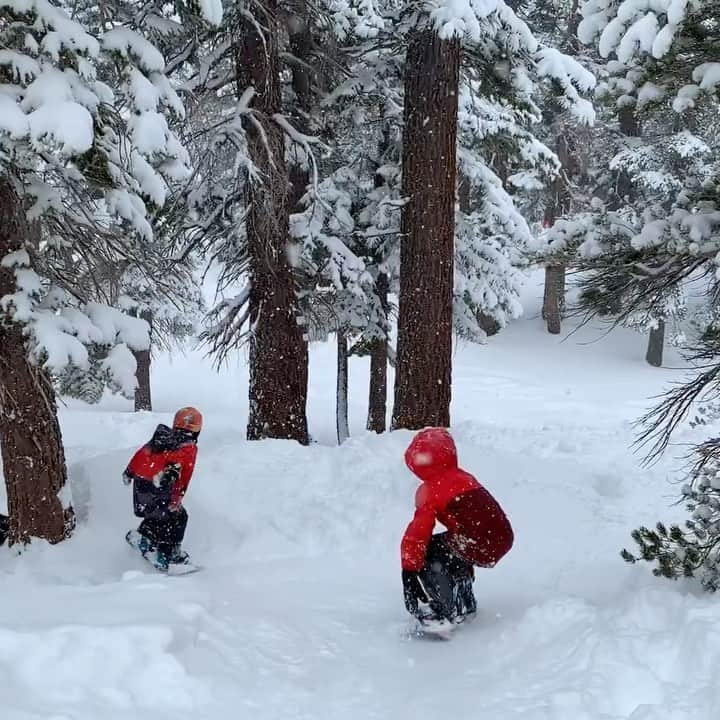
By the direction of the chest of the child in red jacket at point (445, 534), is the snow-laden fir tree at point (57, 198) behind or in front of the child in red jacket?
in front

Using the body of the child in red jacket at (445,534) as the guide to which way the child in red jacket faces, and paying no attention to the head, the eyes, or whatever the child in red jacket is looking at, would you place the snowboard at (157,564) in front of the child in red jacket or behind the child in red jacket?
in front

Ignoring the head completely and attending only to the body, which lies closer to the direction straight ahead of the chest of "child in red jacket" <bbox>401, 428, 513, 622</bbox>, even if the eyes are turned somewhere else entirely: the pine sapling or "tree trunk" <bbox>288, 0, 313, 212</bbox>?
the tree trunk
